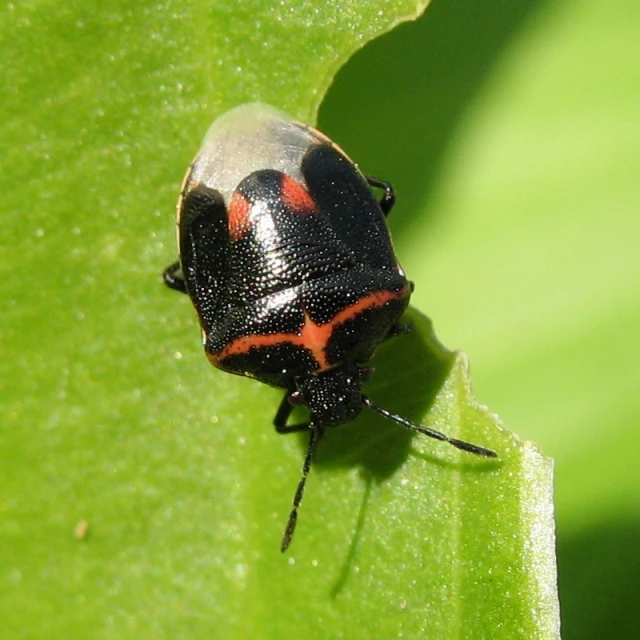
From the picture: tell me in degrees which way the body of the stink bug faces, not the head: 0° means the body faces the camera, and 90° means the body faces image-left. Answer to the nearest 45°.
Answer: approximately 0°
